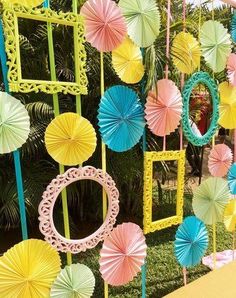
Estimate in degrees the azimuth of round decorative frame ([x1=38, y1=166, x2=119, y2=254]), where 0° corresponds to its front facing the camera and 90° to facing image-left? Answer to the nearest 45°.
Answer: approximately 315°

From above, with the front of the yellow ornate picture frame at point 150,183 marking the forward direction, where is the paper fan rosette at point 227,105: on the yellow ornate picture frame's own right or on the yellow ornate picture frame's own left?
on the yellow ornate picture frame's own left

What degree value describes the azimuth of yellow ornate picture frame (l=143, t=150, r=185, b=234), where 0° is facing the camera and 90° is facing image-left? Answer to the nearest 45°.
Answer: approximately 315°

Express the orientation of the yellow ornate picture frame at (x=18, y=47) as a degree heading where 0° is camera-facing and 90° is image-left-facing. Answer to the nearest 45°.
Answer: approximately 315°

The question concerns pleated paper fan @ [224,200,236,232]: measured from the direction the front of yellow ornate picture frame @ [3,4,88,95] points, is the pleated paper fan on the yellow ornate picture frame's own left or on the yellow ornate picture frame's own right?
on the yellow ornate picture frame's own left

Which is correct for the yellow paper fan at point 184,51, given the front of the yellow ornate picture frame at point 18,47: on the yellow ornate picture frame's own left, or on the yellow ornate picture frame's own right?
on the yellow ornate picture frame's own left

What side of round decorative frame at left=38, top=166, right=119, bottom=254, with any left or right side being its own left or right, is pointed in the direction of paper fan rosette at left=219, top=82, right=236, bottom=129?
left

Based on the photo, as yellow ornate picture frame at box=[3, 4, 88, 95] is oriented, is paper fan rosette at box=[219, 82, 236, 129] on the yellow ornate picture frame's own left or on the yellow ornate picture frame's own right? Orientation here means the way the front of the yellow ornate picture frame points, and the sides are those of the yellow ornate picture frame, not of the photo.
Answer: on the yellow ornate picture frame's own left
